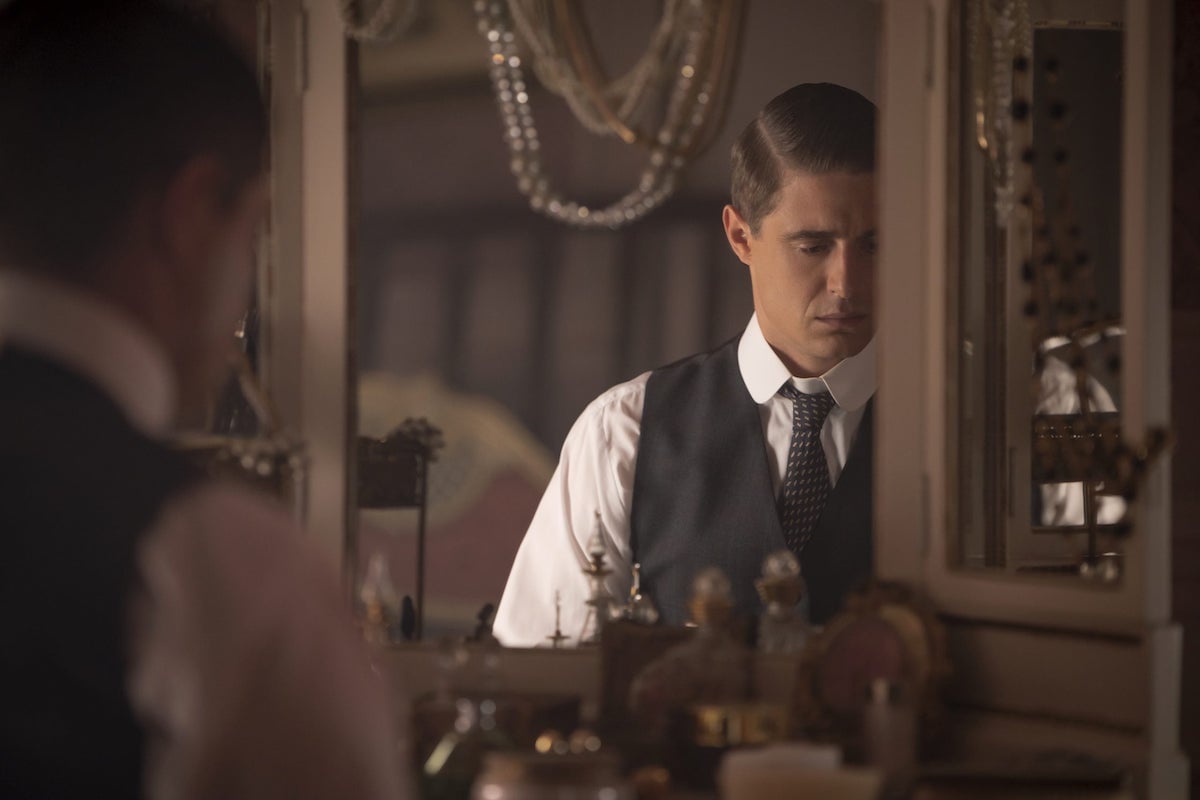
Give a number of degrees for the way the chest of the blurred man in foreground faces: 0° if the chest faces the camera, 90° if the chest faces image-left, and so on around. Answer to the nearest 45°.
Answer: approximately 225°

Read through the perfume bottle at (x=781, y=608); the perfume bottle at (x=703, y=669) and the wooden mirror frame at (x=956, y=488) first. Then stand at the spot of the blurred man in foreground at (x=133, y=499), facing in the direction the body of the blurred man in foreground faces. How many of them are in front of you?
3

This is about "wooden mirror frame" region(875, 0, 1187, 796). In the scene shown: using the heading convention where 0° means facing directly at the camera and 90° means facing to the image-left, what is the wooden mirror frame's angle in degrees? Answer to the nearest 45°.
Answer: approximately 45°

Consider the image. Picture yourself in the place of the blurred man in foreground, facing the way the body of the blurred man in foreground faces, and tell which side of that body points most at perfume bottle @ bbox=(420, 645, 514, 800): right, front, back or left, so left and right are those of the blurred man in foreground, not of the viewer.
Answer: front

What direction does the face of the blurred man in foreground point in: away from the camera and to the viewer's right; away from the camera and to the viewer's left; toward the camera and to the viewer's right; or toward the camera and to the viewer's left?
away from the camera and to the viewer's right

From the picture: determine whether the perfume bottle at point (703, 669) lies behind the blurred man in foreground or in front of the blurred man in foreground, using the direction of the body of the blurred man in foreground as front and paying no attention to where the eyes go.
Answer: in front
